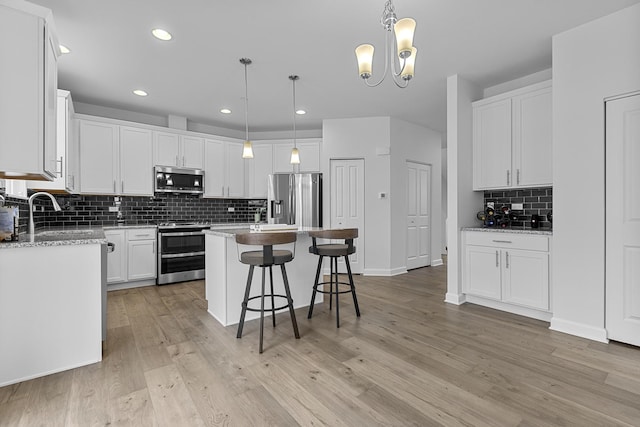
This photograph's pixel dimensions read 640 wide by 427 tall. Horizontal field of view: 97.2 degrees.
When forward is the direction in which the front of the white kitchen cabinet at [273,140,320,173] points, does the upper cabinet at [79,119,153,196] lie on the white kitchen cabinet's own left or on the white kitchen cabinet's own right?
on the white kitchen cabinet's own right

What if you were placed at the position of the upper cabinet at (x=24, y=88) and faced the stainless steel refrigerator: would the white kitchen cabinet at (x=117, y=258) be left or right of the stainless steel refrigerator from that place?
left

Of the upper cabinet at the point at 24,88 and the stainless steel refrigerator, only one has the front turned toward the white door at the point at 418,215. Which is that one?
the upper cabinet

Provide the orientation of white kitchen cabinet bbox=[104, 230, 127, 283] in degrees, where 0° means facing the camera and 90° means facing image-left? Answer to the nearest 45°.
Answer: approximately 0°

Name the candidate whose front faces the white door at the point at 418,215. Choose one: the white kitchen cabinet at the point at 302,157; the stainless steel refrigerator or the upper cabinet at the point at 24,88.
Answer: the upper cabinet

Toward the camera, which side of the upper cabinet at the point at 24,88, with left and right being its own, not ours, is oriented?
right

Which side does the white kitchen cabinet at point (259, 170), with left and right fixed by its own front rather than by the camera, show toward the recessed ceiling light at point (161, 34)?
front

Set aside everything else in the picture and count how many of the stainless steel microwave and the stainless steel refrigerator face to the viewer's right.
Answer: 0

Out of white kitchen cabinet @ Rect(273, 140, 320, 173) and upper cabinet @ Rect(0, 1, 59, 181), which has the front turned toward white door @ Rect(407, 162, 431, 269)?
the upper cabinet
